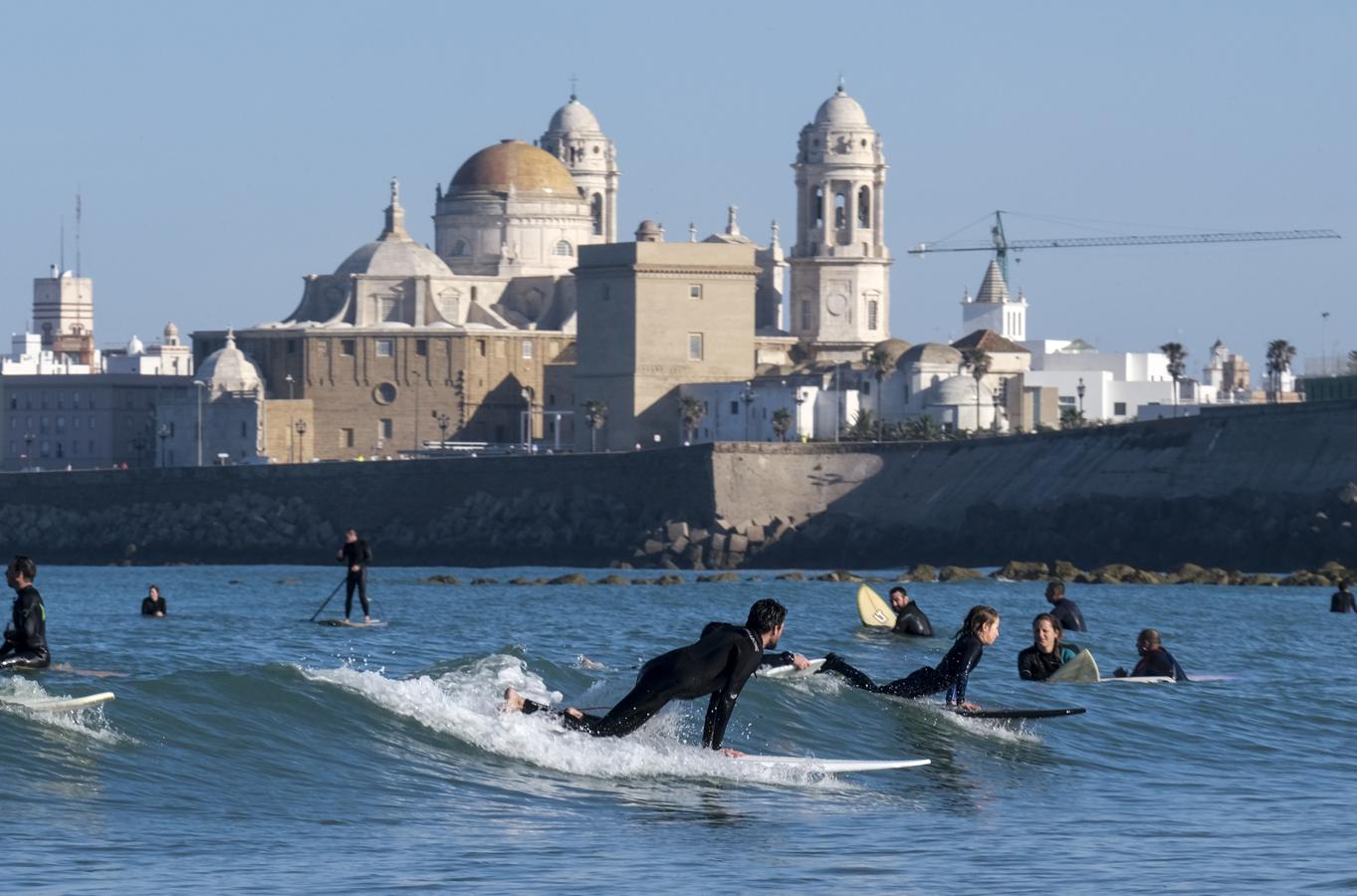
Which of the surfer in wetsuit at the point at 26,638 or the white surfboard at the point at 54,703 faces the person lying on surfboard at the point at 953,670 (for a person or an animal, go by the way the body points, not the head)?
the white surfboard

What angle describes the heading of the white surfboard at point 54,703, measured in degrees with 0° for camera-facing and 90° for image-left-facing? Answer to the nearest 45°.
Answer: approximately 270°

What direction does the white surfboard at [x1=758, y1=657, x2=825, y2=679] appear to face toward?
to the viewer's right

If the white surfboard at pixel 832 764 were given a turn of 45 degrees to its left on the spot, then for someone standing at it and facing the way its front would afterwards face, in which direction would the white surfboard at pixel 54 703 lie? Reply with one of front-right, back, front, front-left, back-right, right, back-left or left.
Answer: back-left

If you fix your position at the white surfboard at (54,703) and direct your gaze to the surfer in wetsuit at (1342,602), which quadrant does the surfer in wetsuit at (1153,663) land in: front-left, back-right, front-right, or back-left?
front-right

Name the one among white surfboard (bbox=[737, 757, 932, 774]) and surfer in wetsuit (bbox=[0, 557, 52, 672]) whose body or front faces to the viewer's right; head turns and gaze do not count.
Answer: the white surfboard

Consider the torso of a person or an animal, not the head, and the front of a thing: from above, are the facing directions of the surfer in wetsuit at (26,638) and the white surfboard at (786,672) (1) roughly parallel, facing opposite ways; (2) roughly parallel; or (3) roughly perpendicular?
roughly parallel, facing opposite ways

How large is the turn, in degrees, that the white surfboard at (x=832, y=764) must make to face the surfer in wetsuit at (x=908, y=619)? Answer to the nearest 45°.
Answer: approximately 90° to its left

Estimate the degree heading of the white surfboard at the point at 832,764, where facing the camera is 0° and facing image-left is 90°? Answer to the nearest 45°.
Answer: approximately 270°

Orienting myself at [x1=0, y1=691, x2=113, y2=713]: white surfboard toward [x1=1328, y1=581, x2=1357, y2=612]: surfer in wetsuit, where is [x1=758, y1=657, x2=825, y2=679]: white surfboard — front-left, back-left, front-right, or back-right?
front-right

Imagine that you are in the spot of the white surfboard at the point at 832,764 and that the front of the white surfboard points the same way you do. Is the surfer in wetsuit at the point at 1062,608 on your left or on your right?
on your left
